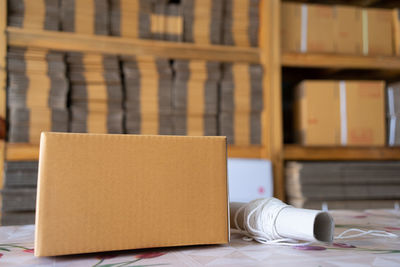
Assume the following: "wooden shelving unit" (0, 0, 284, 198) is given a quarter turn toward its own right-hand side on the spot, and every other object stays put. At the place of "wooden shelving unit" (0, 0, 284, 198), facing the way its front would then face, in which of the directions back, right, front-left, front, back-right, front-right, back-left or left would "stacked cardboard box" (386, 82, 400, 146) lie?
back

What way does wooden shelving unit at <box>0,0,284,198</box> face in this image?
toward the camera

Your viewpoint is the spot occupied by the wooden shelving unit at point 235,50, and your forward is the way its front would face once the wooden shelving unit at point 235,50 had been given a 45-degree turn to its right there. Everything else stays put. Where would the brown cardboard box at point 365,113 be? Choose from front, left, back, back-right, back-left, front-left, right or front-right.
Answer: back-left

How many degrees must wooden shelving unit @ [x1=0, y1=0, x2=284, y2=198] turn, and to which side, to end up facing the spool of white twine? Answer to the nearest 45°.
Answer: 0° — it already faces it

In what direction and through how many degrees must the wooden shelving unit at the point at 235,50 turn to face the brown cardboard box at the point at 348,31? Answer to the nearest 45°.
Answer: approximately 90° to its left

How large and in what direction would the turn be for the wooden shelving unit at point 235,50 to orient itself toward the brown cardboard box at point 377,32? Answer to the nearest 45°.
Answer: approximately 90° to its left

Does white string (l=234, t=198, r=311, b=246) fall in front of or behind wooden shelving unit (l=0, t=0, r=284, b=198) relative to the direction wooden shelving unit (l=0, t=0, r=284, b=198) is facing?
in front
